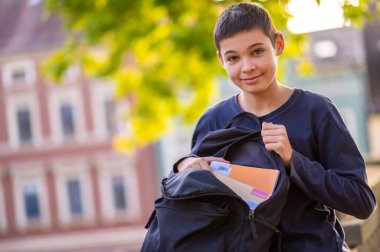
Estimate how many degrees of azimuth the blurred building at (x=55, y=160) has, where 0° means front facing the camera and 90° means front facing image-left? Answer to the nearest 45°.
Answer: approximately 0°

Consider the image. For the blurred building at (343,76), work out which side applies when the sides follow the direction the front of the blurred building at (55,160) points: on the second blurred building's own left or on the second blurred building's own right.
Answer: on the second blurred building's own left

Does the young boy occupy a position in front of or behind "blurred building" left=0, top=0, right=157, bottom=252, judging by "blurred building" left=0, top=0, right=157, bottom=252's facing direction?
in front

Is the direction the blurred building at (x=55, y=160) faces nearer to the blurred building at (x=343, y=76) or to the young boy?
the young boy
